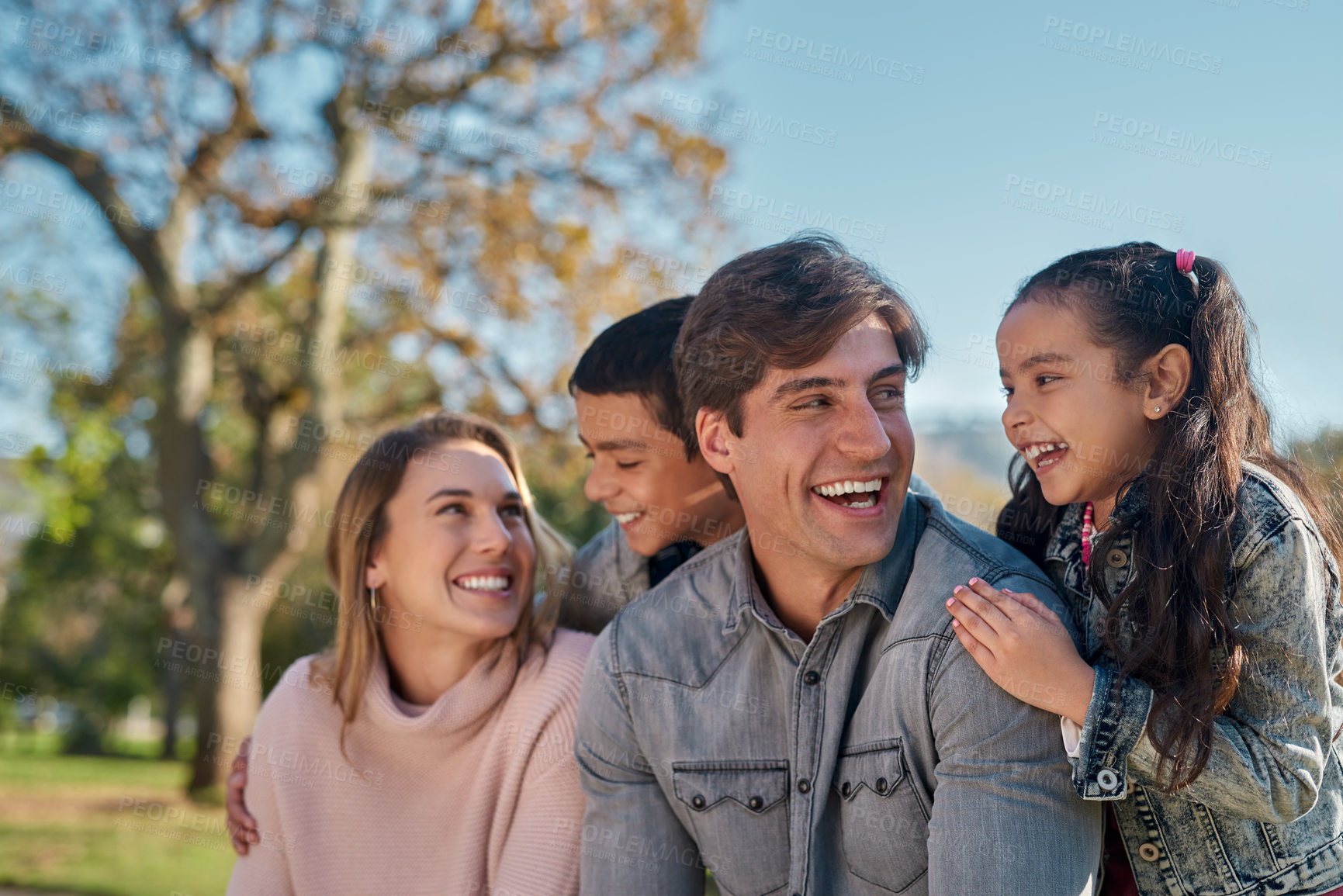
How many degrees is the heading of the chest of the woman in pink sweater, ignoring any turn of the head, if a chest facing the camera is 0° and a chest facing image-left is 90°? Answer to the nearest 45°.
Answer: approximately 0°

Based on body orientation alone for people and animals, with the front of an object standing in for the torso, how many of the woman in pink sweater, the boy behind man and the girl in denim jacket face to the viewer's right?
0

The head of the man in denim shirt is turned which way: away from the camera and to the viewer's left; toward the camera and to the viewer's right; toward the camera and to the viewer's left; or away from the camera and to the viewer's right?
toward the camera and to the viewer's right

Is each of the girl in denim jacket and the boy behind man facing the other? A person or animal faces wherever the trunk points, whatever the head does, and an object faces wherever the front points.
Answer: no

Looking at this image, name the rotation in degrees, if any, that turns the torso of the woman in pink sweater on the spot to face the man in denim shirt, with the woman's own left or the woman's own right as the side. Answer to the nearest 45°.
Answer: approximately 45° to the woman's own left

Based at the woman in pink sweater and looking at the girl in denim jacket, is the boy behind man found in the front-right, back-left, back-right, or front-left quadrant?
front-left

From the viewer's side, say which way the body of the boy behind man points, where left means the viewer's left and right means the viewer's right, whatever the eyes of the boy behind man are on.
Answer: facing the viewer and to the left of the viewer

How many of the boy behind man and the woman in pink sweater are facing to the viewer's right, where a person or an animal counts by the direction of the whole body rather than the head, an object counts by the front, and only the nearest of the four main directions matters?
0

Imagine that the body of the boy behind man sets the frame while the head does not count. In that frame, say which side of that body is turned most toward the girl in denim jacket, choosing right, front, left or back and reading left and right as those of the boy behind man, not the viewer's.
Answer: left

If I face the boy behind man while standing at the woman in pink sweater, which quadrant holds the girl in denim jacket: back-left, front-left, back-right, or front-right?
front-right

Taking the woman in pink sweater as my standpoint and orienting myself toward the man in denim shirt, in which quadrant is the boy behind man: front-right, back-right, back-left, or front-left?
front-left

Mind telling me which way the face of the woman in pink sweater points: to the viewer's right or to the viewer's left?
to the viewer's right
